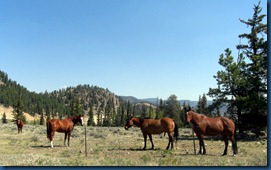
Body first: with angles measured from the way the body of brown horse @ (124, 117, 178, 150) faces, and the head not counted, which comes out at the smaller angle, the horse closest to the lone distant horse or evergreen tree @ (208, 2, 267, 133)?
the horse closest to the lone distant horse

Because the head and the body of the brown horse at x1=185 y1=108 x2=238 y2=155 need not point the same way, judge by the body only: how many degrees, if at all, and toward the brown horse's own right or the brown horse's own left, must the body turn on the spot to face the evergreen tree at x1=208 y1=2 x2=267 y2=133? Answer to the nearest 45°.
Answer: approximately 90° to the brown horse's own right

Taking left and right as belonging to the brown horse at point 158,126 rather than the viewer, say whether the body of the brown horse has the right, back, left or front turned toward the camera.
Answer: left

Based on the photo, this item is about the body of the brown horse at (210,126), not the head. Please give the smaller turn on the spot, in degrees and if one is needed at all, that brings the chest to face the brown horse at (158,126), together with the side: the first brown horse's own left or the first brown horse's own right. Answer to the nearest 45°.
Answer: approximately 45° to the first brown horse's own right

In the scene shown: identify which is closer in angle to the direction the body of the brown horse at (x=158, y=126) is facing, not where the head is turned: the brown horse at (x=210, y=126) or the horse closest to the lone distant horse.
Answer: the horse closest to the lone distant horse

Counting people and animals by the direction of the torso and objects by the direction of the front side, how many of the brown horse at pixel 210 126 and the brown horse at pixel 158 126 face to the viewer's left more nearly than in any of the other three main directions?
2

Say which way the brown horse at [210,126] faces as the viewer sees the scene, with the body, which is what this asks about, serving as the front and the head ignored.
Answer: to the viewer's left
